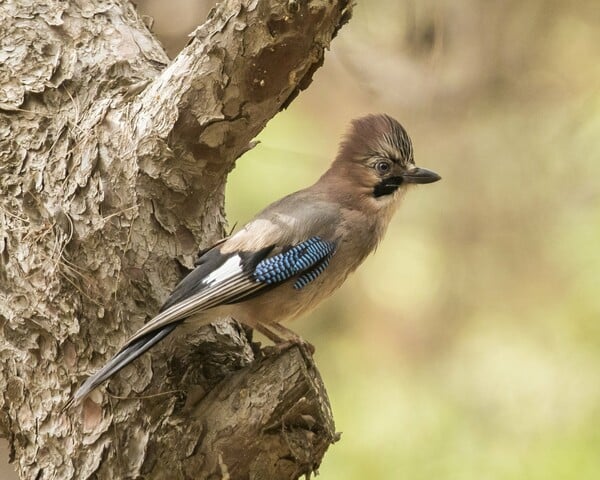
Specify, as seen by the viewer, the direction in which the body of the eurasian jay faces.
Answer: to the viewer's right
